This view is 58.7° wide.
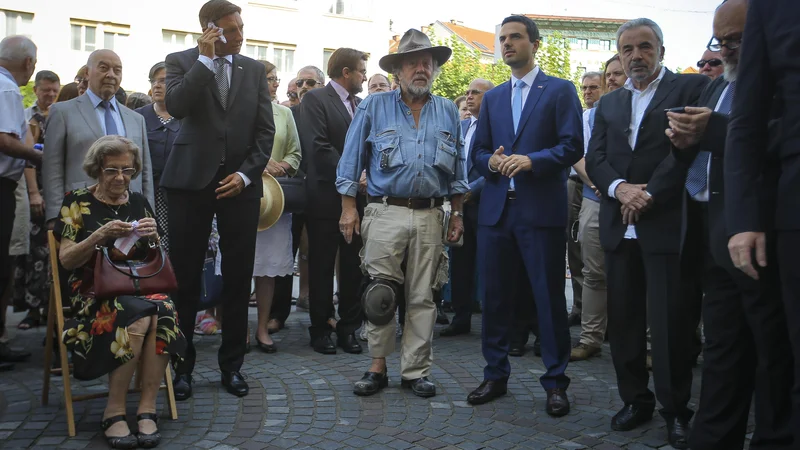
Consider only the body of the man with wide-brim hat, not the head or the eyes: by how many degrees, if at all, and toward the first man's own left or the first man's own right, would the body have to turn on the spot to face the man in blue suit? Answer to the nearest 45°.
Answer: approximately 90° to the first man's own left

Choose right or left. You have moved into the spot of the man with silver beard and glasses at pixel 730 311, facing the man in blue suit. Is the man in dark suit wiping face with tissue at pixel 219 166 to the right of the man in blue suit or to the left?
left

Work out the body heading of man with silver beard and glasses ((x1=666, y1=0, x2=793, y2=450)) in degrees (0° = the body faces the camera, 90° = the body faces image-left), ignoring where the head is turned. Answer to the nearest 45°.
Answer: approximately 45°

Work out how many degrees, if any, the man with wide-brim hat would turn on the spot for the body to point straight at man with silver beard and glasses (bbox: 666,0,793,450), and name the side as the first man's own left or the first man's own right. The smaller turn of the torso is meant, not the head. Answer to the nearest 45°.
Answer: approximately 45° to the first man's own left

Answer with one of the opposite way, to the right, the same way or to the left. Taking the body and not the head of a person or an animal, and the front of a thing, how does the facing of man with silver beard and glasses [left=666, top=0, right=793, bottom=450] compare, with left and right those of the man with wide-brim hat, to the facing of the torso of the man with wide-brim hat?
to the right

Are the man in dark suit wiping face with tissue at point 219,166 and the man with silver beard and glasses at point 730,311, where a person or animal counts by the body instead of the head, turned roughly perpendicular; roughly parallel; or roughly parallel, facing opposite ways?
roughly perpendicular

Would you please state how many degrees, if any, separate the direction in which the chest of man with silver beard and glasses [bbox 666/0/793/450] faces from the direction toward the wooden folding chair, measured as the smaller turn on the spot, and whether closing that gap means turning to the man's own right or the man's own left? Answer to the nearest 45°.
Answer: approximately 45° to the man's own right

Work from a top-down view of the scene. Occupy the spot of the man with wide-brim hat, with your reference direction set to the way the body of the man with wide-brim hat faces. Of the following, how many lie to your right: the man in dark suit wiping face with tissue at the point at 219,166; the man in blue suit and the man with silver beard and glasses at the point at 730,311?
1

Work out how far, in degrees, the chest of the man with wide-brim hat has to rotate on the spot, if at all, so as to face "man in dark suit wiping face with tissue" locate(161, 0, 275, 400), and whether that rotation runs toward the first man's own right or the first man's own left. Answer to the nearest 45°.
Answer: approximately 90° to the first man's own right

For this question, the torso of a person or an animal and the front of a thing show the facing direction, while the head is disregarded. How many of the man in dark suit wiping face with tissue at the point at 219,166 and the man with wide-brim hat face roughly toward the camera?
2

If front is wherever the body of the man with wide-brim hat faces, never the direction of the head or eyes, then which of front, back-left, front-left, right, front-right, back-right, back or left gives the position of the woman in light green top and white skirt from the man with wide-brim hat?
back-right

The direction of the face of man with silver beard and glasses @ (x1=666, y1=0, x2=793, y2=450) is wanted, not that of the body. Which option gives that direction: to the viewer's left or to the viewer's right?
to the viewer's left
